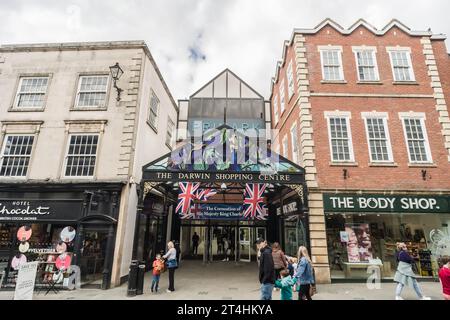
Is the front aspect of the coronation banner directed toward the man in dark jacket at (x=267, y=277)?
yes

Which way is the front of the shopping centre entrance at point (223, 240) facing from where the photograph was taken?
facing the viewer

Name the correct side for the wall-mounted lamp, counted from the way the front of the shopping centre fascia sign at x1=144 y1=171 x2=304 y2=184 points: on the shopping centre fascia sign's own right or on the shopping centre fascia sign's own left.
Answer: on the shopping centre fascia sign's own right

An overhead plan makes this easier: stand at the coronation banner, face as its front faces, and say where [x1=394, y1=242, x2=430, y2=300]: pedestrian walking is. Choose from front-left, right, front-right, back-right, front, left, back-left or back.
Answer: front-left

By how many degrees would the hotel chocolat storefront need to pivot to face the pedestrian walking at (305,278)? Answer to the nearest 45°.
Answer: approximately 45° to its left

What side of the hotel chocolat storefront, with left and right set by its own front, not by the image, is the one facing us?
front

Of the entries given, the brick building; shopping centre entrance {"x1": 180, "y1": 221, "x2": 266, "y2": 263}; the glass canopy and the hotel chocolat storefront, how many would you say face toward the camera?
4

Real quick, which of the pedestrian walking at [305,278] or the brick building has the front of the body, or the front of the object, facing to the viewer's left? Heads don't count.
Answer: the pedestrian walking

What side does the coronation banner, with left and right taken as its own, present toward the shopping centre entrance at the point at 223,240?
back

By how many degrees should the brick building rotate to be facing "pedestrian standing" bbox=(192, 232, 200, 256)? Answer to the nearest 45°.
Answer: approximately 90° to its right

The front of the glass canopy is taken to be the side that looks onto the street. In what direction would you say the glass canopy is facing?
toward the camera
